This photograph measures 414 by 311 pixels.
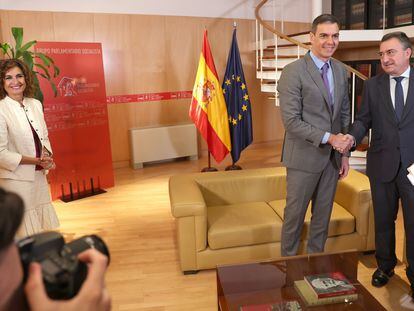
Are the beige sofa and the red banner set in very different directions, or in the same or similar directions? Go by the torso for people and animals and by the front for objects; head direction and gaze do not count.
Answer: same or similar directions

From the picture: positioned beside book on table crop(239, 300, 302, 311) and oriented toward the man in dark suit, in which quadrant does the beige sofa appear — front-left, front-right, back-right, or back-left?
front-left

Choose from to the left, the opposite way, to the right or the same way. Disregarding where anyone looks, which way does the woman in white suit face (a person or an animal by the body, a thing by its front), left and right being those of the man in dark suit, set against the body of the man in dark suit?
to the left

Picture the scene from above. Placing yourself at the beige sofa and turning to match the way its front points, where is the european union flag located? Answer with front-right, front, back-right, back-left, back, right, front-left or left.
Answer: back

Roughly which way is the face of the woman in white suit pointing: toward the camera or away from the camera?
toward the camera

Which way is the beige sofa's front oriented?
toward the camera

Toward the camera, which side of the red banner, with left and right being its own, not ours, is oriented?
front

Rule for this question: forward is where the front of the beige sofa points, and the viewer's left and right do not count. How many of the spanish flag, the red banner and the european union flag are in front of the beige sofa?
0

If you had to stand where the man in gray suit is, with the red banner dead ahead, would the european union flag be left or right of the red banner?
right

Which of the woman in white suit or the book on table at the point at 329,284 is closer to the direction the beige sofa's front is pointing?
the book on table

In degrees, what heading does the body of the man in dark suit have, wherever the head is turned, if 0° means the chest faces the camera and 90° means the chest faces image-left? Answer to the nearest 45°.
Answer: approximately 0°

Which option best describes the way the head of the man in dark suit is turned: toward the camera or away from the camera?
toward the camera

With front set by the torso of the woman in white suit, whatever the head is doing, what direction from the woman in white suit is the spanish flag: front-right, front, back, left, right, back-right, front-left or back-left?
left

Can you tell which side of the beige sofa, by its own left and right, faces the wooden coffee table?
front

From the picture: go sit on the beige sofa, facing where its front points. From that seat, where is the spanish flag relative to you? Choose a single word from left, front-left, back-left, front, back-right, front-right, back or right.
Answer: back

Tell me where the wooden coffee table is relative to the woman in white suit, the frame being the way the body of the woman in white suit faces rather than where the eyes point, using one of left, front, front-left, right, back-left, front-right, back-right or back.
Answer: front
